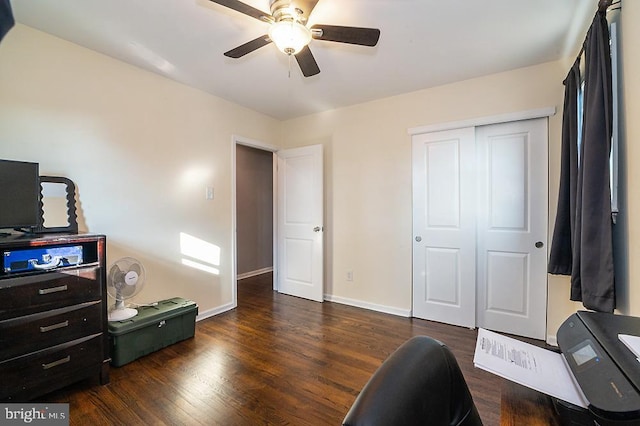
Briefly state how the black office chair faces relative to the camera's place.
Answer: facing away from the viewer and to the right of the viewer

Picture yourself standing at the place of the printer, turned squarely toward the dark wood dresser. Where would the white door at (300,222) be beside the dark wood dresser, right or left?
right

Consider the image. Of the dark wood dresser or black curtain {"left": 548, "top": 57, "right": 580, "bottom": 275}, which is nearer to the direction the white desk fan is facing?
the black curtain

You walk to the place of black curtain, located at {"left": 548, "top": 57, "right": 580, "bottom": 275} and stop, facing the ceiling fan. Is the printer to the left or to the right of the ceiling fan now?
left
